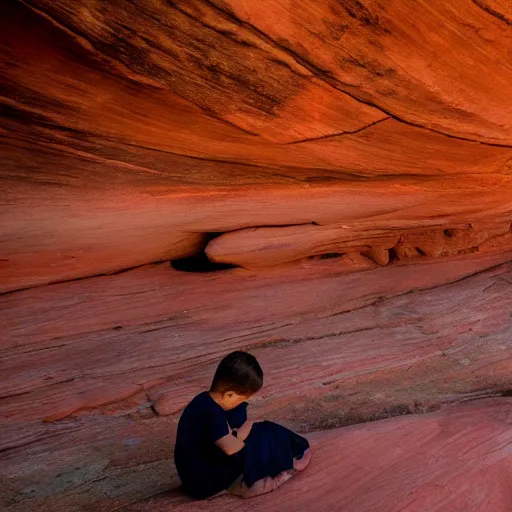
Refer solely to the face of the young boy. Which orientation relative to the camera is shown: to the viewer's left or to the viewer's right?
to the viewer's right

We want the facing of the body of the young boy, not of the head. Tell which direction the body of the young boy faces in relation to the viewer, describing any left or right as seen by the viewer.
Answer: facing to the right of the viewer
